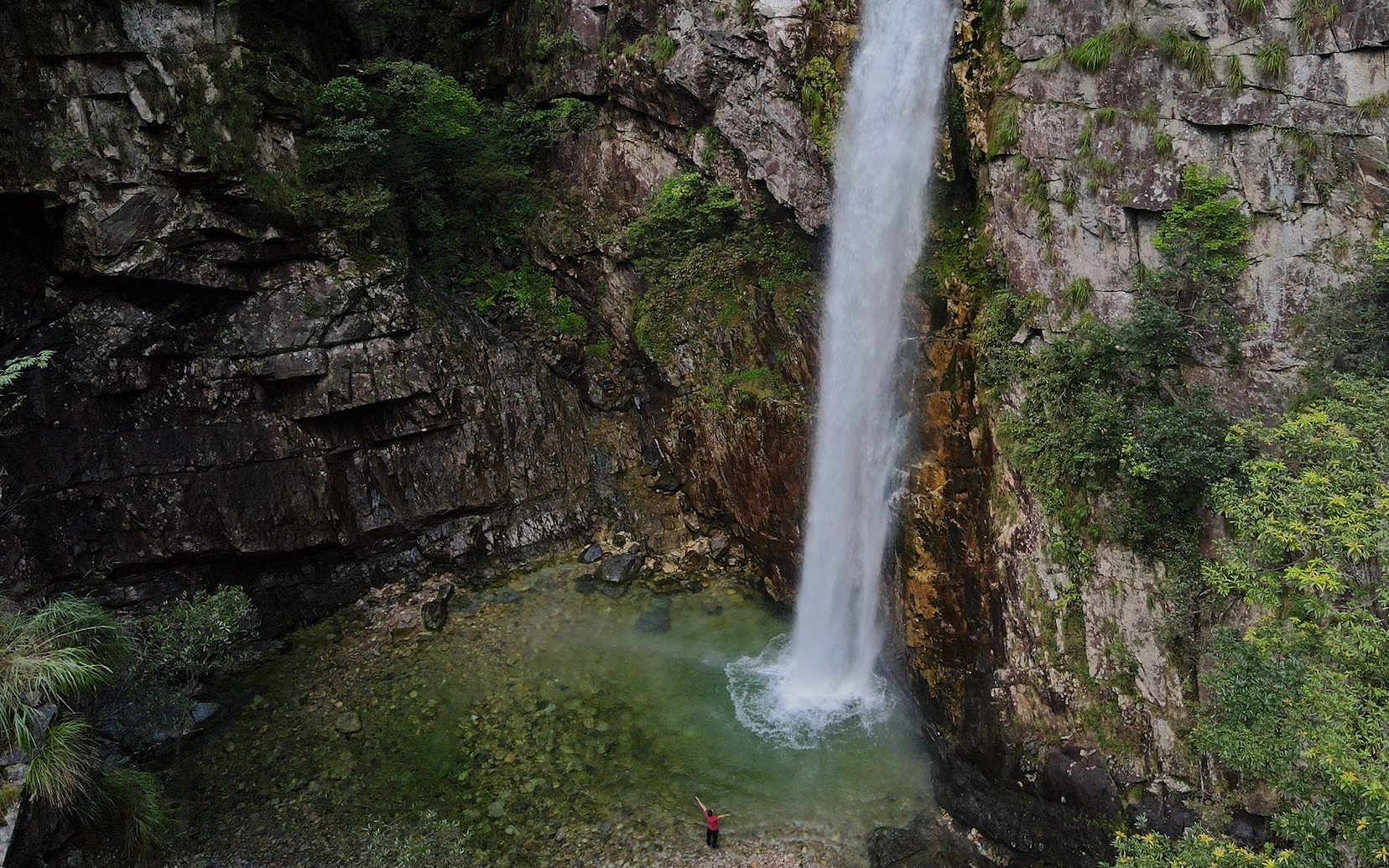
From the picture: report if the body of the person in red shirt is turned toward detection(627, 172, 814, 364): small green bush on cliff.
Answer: yes

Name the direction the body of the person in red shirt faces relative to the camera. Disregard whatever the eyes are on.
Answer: away from the camera

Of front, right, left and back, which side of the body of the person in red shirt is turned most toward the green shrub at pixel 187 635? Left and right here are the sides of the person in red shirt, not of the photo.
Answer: left

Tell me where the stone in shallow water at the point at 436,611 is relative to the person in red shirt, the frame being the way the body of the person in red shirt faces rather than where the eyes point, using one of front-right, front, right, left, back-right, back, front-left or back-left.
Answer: front-left

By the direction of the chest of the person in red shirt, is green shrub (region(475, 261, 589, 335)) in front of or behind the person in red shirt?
in front

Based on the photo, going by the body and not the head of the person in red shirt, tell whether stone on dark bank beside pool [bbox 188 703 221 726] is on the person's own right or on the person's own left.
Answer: on the person's own left
